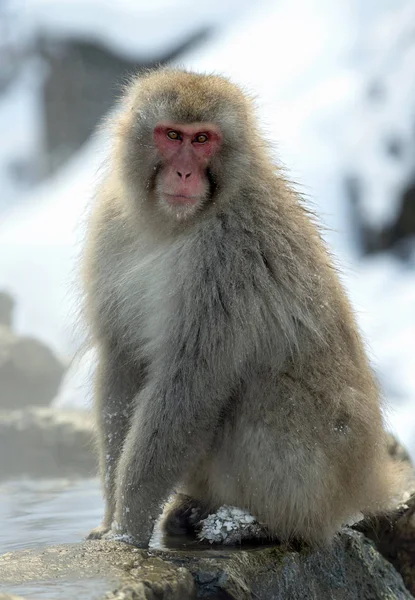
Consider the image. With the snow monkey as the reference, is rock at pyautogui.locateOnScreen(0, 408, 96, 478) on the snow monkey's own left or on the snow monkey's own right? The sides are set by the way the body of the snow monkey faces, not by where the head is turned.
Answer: on the snow monkey's own right

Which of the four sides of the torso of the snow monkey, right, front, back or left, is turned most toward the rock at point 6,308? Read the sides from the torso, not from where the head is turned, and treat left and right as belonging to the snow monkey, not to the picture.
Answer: right

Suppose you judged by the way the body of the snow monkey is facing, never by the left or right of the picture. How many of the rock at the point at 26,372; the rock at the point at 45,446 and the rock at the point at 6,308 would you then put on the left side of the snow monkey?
0

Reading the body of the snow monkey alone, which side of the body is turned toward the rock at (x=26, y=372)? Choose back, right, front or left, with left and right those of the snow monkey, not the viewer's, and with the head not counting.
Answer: right
